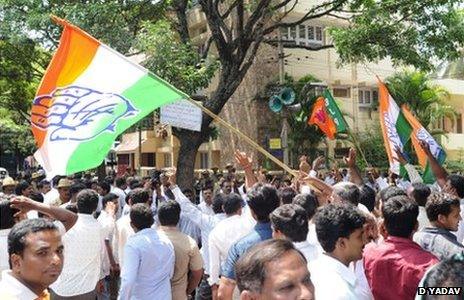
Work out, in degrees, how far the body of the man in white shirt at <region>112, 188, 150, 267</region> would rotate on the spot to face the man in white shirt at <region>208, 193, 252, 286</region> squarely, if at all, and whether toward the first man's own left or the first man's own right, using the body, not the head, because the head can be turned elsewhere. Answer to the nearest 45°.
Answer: approximately 135° to the first man's own right

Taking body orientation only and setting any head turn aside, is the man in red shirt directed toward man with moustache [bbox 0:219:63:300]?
no

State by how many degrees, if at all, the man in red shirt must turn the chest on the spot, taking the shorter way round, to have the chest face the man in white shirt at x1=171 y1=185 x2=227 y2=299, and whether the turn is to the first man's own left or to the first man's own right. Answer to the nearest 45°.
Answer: approximately 45° to the first man's own left

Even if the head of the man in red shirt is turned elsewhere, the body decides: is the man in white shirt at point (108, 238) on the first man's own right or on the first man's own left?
on the first man's own left

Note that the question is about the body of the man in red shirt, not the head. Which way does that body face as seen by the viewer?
away from the camera

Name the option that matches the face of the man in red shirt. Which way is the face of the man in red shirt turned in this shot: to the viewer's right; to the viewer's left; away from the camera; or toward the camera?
away from the camera

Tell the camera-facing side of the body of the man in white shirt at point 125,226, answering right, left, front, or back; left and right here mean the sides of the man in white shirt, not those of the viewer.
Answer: back

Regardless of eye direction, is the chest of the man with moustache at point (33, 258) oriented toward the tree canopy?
no

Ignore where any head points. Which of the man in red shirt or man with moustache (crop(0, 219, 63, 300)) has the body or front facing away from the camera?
the man in red shirt

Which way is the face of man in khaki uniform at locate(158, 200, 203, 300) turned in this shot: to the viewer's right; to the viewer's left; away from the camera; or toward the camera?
away from the camera

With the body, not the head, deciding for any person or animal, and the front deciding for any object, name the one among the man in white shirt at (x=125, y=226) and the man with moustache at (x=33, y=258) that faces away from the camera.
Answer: the man in white shirt

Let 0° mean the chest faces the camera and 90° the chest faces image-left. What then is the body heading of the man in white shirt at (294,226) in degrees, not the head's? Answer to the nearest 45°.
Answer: approximately 135°

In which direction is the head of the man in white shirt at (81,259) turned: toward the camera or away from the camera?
away from the camera

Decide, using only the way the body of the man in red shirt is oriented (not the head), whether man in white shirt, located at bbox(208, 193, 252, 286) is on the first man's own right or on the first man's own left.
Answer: on the first man's own left

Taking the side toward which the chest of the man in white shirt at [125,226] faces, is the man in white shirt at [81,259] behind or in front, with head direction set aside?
behind
